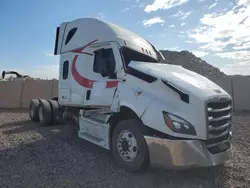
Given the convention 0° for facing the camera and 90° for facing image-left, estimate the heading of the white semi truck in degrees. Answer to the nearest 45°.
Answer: approximately 315°
